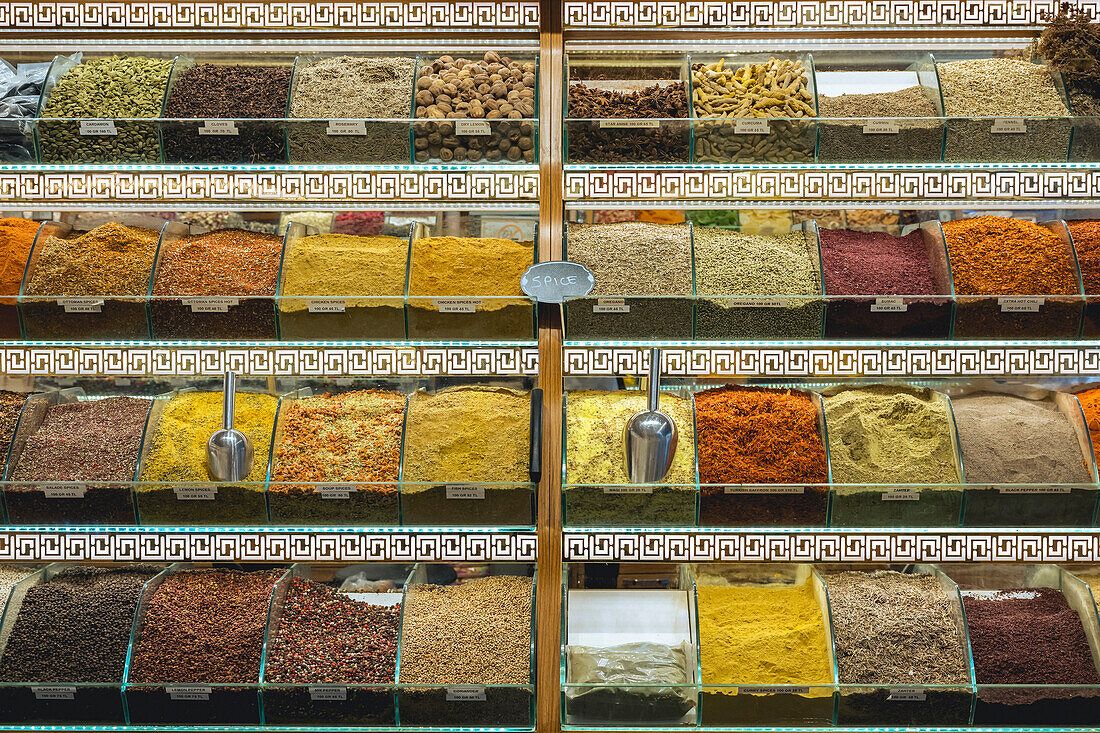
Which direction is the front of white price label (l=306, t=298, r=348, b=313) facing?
toward the camera

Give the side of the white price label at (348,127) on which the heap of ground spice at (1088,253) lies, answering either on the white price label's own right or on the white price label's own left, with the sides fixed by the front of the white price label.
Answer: on the white price label's own left

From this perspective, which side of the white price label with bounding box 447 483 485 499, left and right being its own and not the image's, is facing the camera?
front

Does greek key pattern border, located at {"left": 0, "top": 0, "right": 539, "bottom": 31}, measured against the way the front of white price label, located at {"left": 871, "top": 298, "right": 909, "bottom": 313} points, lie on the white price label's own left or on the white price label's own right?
on the white price label's own right

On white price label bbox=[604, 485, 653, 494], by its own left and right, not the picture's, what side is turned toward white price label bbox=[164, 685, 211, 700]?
right

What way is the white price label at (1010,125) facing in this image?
toward the camera

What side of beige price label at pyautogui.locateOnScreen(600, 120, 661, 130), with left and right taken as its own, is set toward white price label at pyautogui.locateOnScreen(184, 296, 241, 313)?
right
